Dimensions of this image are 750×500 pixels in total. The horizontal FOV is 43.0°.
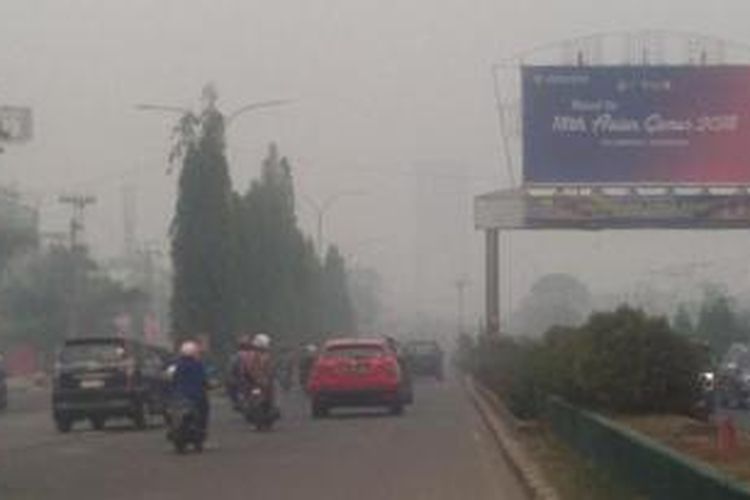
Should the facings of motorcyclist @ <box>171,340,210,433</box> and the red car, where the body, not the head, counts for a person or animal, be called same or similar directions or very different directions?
same or similar directions

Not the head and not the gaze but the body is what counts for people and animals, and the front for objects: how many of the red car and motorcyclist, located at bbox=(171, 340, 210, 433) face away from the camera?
2

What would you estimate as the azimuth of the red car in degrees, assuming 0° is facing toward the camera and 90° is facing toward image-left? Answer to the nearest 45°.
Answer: approximately 180°

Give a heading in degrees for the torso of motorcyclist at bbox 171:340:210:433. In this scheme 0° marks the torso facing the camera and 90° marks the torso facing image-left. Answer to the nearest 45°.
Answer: approximately 180°

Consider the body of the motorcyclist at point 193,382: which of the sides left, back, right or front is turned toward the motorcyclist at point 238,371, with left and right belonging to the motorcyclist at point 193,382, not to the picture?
front

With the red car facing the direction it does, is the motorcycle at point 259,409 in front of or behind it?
behind

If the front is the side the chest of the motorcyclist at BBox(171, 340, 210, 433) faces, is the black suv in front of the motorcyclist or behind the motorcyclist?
in front
